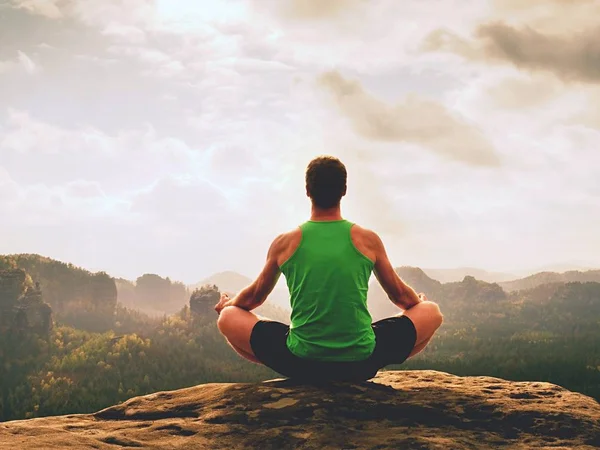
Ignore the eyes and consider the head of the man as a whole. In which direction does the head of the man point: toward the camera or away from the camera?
away from the camera

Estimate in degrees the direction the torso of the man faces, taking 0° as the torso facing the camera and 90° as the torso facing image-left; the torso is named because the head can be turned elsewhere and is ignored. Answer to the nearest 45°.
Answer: approximately 180°
